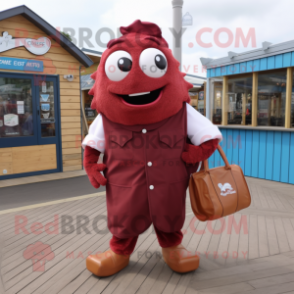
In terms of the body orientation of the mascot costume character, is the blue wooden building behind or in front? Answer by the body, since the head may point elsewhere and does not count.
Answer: behind

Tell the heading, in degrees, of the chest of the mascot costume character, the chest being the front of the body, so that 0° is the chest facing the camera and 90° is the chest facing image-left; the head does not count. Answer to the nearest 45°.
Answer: approximately 0°
